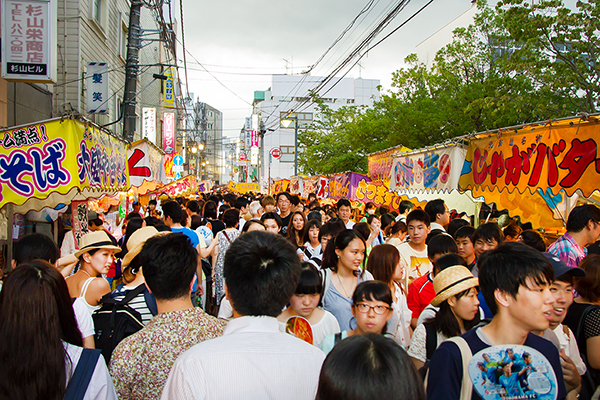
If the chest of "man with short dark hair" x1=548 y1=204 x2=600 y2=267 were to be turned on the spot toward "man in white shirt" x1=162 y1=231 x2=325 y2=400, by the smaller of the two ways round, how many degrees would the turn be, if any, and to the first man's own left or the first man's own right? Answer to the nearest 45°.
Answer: approximately 90° to the first man's own right

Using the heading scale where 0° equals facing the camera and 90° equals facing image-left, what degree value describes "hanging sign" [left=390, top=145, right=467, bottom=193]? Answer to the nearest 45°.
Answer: approximately 45°

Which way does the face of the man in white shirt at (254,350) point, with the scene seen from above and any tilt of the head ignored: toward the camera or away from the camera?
away from the camera

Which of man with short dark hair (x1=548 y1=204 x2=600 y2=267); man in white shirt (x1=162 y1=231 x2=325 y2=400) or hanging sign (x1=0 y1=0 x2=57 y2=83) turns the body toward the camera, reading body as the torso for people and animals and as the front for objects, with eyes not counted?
the hanging sign

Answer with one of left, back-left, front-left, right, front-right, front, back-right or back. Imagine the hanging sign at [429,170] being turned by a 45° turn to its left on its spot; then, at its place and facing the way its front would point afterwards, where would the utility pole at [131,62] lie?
right

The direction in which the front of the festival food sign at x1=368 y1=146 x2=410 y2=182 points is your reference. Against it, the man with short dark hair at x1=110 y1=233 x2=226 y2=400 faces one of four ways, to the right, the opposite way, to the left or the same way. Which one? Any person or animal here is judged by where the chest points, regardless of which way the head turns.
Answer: to the right

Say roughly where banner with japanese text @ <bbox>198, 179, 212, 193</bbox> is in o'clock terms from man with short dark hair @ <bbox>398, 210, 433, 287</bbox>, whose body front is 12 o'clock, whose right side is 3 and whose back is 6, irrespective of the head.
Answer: The banner with japanese text is roughly at 5 o'clock from the man with short dark hair.

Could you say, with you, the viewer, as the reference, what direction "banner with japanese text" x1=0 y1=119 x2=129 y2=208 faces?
facing the viewer and to the right of the viewer

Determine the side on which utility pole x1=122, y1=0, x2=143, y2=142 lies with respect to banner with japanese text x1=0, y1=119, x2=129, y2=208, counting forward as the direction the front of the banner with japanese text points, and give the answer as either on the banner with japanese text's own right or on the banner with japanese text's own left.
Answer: on the banner with japanese text's own left

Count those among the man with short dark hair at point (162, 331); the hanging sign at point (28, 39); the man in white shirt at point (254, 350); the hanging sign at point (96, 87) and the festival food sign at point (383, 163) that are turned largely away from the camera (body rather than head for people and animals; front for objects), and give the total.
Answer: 2

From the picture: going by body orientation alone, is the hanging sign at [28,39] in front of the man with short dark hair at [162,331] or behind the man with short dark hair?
in front

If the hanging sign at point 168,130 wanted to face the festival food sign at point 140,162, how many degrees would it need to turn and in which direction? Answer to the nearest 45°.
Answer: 0° — it already faces it

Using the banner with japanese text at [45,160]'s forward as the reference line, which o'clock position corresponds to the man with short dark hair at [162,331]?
The man with short dark hair is roughly at 1 o'clock from the banner with japanese text.
